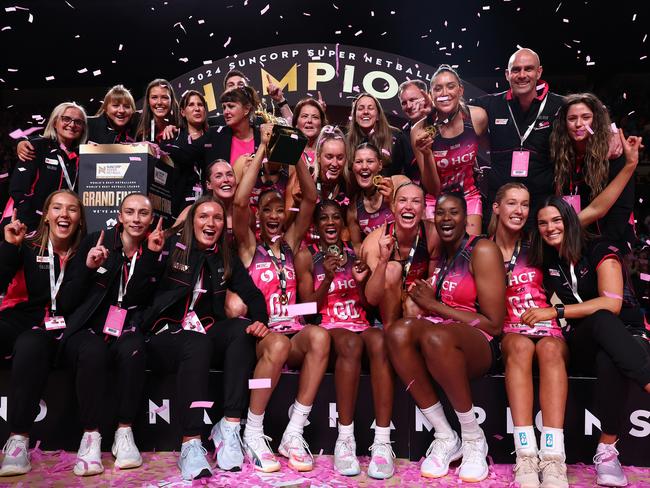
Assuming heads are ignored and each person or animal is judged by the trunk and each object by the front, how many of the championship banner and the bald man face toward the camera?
2

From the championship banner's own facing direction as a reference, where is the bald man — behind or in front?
in front

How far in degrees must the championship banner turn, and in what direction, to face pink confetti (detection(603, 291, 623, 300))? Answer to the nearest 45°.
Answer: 0° — it already faces it

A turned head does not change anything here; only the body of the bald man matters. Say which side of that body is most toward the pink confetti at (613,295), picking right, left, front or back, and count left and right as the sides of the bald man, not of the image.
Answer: front

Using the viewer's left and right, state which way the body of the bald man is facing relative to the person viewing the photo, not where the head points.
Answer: facing the viewer

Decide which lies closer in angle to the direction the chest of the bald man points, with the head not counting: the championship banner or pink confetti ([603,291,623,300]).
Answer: the pink confetti

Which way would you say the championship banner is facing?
toward the camera

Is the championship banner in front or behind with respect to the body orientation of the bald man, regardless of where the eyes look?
behind

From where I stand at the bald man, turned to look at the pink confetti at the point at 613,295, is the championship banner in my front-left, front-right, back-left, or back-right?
back-right
